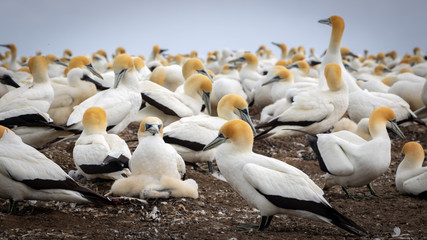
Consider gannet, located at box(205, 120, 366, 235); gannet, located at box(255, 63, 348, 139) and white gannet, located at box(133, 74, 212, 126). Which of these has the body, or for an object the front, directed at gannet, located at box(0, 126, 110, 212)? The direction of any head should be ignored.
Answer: gannet, located at box(205, 120, 366, 235)

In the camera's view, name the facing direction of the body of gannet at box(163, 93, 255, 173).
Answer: to the viewer's right

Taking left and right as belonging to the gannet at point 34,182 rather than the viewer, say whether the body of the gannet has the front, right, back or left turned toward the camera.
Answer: left

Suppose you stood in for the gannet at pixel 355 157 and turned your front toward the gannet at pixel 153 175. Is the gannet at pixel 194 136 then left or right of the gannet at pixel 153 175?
right

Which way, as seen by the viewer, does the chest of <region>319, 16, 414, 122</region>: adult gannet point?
to the viewer's left

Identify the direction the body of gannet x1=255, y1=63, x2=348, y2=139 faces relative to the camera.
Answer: to the viewer's right

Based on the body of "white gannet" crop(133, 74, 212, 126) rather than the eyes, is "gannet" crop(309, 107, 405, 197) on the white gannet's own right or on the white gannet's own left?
on the white gannet's own right

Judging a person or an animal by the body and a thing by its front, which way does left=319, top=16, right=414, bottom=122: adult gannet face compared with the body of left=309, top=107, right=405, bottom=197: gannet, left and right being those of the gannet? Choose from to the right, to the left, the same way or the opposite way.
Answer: the opposite way

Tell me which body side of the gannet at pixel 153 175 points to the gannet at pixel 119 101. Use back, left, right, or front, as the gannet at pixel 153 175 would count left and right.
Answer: back

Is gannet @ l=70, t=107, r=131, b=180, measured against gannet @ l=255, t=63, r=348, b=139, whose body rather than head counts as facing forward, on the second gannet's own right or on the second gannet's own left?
on the second gannet's own right
